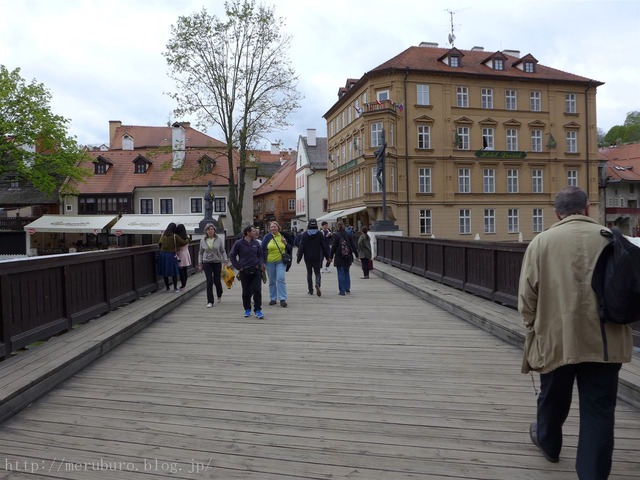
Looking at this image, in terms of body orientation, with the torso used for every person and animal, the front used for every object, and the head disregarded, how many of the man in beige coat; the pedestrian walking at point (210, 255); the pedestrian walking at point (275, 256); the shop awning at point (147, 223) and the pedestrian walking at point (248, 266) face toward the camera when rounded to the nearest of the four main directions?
4

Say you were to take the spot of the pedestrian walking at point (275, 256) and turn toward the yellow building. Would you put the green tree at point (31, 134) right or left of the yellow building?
left

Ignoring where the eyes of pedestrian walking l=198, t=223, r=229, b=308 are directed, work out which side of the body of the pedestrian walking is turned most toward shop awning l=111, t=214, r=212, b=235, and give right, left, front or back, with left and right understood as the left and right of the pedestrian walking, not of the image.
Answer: back

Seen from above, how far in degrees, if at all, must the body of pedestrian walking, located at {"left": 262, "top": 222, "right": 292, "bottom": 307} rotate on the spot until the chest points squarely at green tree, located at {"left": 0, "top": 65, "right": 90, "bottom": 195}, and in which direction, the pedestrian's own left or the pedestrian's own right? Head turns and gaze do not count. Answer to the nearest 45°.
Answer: approximately 135° to the pedestrian's own right

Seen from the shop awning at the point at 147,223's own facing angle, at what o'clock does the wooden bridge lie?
The wooden bridge is roughly at 12 o'clock from the shop awning.

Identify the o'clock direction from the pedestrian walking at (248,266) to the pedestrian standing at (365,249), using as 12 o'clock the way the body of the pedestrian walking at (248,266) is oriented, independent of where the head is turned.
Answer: the pedestrian standing at (365,249) is roughly at 7 o'clock from the pedestrian walking at (248,266).

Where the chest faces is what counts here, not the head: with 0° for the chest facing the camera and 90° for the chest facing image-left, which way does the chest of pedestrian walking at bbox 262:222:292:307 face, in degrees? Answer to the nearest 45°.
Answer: approximately 0°

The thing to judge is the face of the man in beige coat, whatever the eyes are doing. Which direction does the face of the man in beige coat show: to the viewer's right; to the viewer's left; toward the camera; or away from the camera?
away from the camera

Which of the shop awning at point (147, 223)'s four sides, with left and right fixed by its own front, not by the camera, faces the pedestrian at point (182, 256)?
front

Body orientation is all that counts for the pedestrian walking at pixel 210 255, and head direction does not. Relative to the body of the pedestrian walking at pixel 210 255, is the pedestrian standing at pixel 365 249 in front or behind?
behind

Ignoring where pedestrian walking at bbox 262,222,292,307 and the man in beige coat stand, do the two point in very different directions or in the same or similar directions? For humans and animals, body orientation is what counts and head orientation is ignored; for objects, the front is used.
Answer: very different directions

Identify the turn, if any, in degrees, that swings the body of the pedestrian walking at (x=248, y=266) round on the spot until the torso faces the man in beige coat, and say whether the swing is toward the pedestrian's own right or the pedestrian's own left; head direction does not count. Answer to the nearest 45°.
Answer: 0° — they already face them

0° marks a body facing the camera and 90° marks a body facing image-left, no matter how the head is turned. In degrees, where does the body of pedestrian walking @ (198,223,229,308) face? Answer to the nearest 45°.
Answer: approximately 0°

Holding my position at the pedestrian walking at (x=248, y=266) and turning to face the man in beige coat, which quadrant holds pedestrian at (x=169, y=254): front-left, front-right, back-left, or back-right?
back-right
